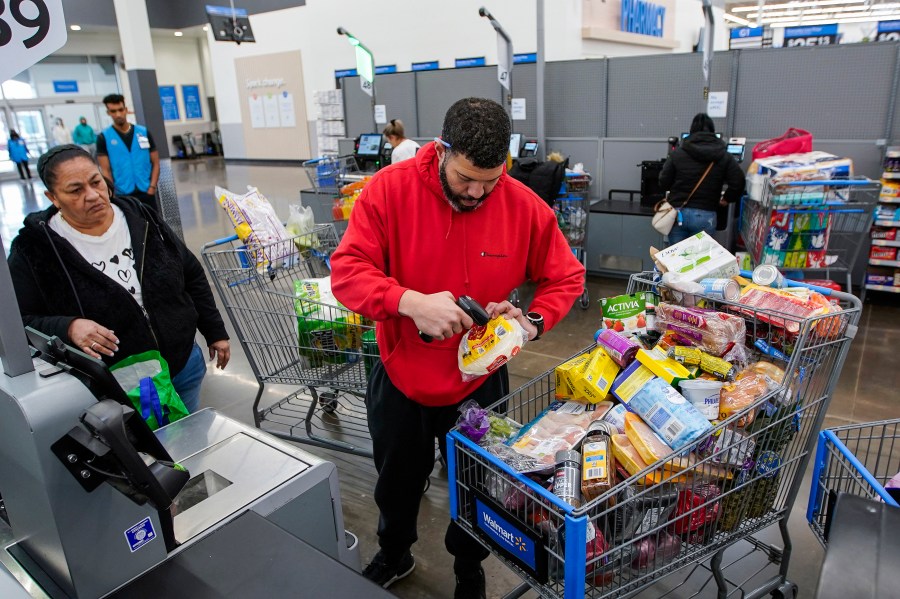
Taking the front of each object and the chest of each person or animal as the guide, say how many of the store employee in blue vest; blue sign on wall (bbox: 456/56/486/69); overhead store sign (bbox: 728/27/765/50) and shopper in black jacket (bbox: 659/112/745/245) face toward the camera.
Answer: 3

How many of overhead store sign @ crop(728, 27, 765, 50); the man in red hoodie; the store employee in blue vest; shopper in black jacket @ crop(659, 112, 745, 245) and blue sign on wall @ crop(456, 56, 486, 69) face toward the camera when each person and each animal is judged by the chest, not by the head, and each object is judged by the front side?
4

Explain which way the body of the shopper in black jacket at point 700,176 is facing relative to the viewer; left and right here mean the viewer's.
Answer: facing away from the viewer

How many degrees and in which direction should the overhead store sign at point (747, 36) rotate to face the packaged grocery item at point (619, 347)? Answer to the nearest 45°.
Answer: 0° — it already faces it

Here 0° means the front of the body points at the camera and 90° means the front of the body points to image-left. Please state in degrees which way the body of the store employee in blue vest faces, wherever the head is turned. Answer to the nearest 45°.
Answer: approximately 0°
